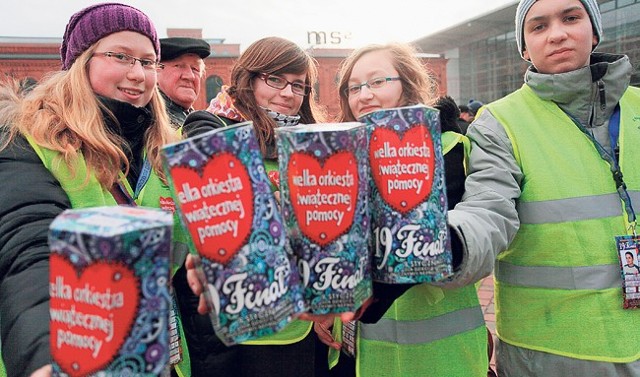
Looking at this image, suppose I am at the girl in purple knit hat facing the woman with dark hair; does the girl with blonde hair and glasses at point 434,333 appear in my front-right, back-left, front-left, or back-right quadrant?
front-right

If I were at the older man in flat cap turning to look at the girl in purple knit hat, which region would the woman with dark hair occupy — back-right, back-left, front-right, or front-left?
front-left

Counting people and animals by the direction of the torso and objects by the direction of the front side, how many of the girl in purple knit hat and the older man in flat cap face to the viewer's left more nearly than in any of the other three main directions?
0

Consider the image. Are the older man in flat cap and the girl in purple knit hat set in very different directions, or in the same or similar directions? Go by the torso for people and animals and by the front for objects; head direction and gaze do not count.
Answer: same or similar directions

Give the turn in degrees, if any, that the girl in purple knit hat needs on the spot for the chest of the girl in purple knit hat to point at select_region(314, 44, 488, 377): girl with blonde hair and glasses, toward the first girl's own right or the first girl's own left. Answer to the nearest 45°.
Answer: approximately 45° to the first girl's own left

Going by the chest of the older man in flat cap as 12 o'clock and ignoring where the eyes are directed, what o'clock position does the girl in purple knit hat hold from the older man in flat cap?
The girl in purple knit hat is roughly at 2 o'clock from the older man in flat cap.

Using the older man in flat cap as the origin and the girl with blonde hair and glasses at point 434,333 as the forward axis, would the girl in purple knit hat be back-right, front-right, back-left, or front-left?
front-right

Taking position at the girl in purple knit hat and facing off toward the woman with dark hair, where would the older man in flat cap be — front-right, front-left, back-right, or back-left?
front-left

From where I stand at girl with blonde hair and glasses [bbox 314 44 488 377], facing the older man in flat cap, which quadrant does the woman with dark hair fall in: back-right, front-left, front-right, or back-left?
front-left

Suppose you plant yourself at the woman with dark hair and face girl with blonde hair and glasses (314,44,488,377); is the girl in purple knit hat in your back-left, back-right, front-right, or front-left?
back-right

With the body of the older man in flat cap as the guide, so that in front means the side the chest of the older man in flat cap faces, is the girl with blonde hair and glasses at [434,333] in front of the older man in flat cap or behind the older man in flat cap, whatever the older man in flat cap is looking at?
in front

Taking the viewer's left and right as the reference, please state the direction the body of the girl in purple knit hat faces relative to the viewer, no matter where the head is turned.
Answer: facing the viewer and to the right of the viewer

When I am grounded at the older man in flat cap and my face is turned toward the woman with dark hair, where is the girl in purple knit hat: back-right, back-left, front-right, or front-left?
front-right

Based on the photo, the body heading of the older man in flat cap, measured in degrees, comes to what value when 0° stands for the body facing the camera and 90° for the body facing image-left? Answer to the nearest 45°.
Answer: approximately 315°
